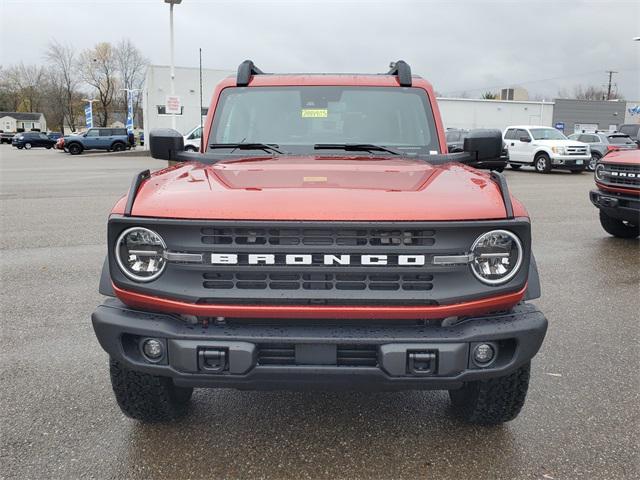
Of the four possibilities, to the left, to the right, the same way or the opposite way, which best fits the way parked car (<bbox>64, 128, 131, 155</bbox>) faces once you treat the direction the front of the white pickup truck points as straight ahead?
to the right

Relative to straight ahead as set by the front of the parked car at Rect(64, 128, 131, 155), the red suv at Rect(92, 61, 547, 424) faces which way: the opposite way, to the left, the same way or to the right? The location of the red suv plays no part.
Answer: to the left

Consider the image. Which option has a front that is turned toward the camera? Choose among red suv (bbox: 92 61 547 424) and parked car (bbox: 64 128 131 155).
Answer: the red suv

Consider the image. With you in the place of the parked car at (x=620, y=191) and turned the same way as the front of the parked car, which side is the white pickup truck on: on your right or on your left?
on your right

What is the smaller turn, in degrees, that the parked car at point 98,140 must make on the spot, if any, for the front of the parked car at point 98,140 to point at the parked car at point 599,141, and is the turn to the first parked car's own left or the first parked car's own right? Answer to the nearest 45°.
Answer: approximately 135° to the first parked car's own left

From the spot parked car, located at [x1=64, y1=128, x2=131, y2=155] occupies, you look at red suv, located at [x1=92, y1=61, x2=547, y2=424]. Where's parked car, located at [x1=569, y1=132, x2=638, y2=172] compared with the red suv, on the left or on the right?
left

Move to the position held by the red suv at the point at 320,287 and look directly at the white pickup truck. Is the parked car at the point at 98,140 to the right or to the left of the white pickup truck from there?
left

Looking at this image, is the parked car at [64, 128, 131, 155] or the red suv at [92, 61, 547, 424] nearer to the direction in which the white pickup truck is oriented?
the red suv

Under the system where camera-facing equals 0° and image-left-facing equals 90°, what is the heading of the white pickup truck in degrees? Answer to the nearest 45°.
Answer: approximately 315°

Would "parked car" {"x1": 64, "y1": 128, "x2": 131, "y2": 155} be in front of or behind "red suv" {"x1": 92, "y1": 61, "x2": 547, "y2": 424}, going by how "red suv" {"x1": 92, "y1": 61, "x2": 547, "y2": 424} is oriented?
behind

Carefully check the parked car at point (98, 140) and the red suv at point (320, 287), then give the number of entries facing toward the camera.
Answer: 1

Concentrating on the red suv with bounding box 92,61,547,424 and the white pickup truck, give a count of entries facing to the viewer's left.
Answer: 0

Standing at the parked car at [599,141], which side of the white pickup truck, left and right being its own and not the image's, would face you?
left

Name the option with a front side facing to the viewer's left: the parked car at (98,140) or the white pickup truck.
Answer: the parked car

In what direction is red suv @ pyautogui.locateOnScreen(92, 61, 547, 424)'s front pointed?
toward the camera

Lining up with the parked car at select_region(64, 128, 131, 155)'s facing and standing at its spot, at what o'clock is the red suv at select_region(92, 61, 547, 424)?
The red suv is roughly at 9 o'clock from the parked car.

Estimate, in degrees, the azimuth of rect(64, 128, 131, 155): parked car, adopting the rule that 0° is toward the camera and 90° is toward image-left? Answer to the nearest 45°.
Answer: approximately 90°

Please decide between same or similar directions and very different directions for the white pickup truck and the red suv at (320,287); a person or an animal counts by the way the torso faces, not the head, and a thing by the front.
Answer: same or similar directions
